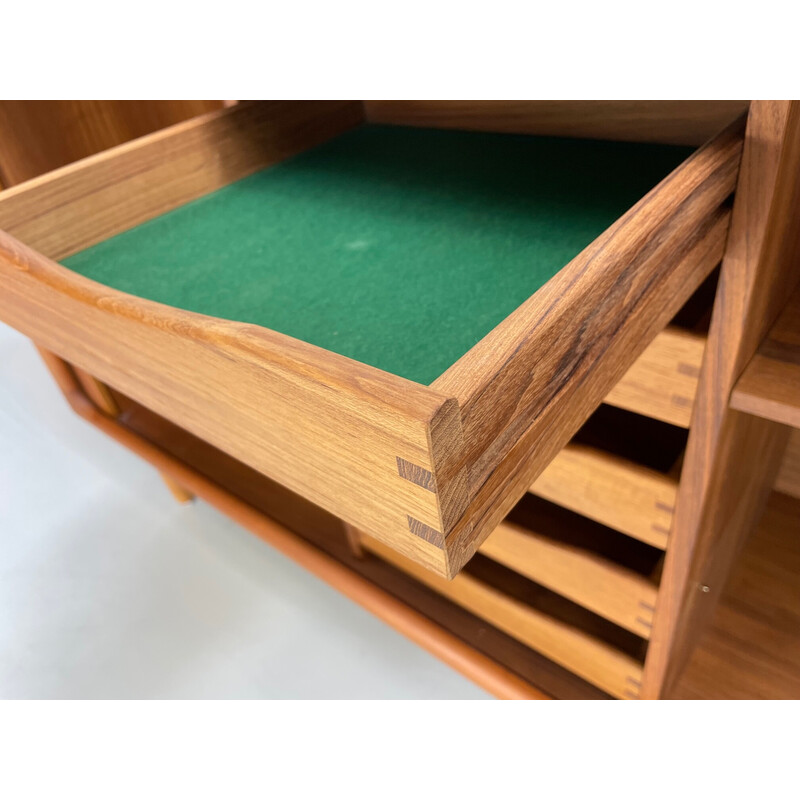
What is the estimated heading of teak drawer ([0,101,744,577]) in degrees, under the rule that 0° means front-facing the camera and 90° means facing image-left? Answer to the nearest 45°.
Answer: approximately 45°
